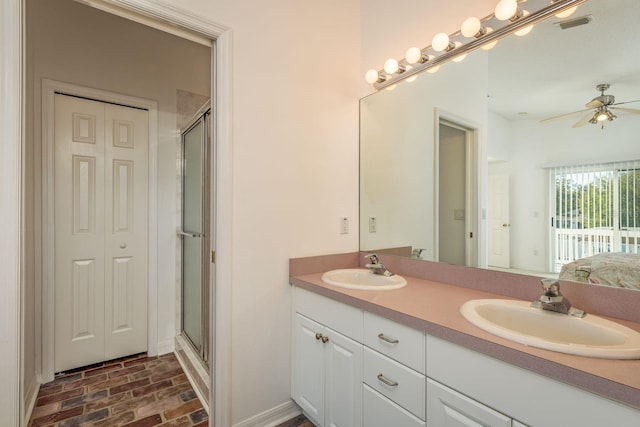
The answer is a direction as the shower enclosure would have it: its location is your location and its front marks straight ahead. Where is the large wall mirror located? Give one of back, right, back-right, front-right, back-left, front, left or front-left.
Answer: back-left

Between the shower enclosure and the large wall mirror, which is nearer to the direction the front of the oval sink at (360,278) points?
the shower enclosure

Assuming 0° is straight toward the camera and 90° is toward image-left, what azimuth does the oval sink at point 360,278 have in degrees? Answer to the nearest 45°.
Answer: approximately 45°

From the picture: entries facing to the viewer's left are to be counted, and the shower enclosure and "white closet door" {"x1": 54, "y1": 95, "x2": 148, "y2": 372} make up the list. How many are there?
1

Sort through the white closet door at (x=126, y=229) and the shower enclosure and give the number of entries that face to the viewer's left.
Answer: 1

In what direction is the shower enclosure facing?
to the viewer's left
